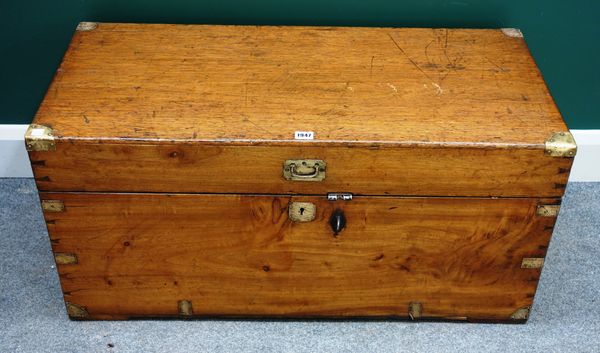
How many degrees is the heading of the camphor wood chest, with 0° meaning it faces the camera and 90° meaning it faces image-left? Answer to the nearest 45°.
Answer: approximately 0°
